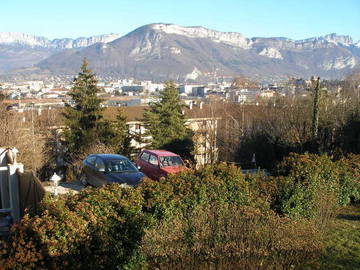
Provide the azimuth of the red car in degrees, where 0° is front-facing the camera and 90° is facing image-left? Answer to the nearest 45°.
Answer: approximately 315°

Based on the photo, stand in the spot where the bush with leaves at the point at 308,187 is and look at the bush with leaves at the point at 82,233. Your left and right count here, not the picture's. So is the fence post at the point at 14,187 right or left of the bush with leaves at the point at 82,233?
right

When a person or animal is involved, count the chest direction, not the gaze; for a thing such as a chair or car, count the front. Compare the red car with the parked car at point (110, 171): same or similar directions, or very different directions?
same or similar directions

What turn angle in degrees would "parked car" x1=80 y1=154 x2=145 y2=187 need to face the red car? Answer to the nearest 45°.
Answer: approximately 90° to its left

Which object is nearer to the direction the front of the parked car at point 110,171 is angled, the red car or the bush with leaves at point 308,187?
the bush with leaves

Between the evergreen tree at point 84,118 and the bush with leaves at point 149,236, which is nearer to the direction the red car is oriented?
the bush with leaves

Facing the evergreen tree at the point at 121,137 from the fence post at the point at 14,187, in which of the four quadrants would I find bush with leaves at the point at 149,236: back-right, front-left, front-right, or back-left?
back-right

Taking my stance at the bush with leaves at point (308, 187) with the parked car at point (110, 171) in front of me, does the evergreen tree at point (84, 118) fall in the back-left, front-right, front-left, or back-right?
front-right

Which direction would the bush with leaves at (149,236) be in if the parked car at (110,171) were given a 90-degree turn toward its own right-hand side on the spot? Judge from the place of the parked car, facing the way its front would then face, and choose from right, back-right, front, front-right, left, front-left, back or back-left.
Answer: front-left

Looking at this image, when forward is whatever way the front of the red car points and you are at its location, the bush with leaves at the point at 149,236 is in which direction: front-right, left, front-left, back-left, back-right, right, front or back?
front-right

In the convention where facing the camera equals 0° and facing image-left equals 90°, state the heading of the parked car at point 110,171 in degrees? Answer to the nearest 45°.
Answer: approximately 315°

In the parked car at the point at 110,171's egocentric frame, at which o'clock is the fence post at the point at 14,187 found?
The fence post is roughly at 3 o'clock from the parked car.

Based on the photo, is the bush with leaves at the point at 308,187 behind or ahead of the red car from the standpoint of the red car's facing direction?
ahead

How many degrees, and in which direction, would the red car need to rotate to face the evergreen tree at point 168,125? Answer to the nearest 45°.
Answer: approximately 135° to its left
